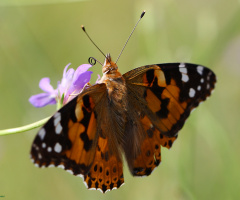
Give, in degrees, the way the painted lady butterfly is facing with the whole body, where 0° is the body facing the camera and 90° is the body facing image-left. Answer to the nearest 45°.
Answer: approximately 180°
